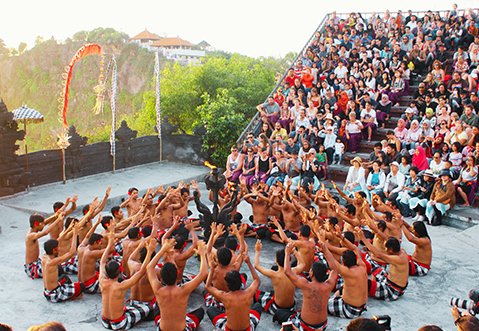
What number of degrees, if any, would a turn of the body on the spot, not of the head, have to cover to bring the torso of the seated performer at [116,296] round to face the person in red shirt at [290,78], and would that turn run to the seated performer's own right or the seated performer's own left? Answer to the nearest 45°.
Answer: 0° — they already face them

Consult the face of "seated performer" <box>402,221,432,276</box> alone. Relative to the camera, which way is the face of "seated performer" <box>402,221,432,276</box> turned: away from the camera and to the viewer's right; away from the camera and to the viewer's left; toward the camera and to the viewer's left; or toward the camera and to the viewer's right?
away from the camera and to the viewer's left

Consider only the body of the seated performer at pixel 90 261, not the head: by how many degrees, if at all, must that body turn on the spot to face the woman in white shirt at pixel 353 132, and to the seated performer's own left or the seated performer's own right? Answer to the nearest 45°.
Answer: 0° — they already face them

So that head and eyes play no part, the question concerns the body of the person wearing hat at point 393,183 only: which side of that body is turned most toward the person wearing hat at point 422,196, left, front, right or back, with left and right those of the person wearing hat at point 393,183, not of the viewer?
left

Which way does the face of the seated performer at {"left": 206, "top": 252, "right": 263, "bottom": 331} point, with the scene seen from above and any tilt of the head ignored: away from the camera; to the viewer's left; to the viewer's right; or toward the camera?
away from the camera

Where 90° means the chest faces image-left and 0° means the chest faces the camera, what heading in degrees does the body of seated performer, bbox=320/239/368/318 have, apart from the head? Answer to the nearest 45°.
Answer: approximately 135°

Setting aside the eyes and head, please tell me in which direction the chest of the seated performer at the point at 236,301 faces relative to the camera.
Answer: away from the camera

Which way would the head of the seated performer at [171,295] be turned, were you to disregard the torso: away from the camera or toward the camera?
away from the camera

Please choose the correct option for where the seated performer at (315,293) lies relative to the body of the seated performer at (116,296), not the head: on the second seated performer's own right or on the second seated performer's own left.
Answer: on the second seated performer's own right

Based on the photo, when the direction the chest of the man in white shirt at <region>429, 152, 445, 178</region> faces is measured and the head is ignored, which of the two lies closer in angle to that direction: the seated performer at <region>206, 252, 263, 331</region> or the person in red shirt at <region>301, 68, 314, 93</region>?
the seated performer

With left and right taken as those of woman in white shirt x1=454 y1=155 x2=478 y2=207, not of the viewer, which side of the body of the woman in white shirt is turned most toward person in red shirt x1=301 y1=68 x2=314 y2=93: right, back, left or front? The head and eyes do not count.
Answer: right

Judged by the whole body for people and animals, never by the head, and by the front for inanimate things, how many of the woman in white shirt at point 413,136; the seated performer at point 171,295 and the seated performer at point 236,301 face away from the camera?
2

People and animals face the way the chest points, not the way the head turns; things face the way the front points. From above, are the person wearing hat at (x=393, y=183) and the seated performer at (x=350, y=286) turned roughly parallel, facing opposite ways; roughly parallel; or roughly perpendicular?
roughly perpendicular
